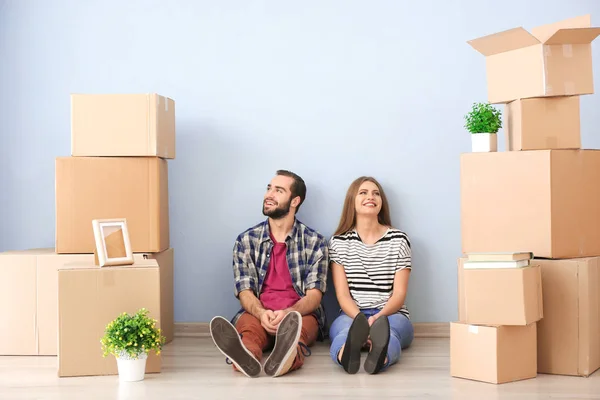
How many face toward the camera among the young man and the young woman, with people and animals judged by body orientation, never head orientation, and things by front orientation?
2

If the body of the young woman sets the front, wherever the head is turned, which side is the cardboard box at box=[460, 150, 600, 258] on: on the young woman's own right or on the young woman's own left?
on the young woman's own left

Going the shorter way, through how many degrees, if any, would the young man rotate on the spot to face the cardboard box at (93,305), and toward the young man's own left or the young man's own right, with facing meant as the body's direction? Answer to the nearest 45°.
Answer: approximately 45° to the young man's own right

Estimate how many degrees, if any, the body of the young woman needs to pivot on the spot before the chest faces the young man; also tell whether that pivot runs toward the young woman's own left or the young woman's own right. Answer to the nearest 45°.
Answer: approximately 90° to the young woman's own right

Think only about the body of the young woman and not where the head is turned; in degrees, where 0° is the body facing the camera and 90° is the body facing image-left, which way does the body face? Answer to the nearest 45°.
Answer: approximately 0°

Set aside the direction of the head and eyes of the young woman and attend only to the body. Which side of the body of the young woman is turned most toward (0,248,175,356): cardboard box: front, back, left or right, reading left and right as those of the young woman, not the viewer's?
right

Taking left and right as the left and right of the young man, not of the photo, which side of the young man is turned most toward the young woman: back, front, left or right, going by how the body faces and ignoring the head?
left

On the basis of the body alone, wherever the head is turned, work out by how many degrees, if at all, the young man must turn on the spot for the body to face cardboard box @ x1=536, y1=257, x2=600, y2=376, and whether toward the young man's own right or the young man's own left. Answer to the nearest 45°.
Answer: approximately 45° to the young man's own left

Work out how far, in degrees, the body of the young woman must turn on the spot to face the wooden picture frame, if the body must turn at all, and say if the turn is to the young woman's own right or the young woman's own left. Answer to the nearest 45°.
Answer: approximately 45° to the young woman's own right

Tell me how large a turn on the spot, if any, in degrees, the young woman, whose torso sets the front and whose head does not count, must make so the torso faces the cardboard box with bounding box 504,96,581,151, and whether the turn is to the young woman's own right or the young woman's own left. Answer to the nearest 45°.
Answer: approximately 45° to the young woman's own left
